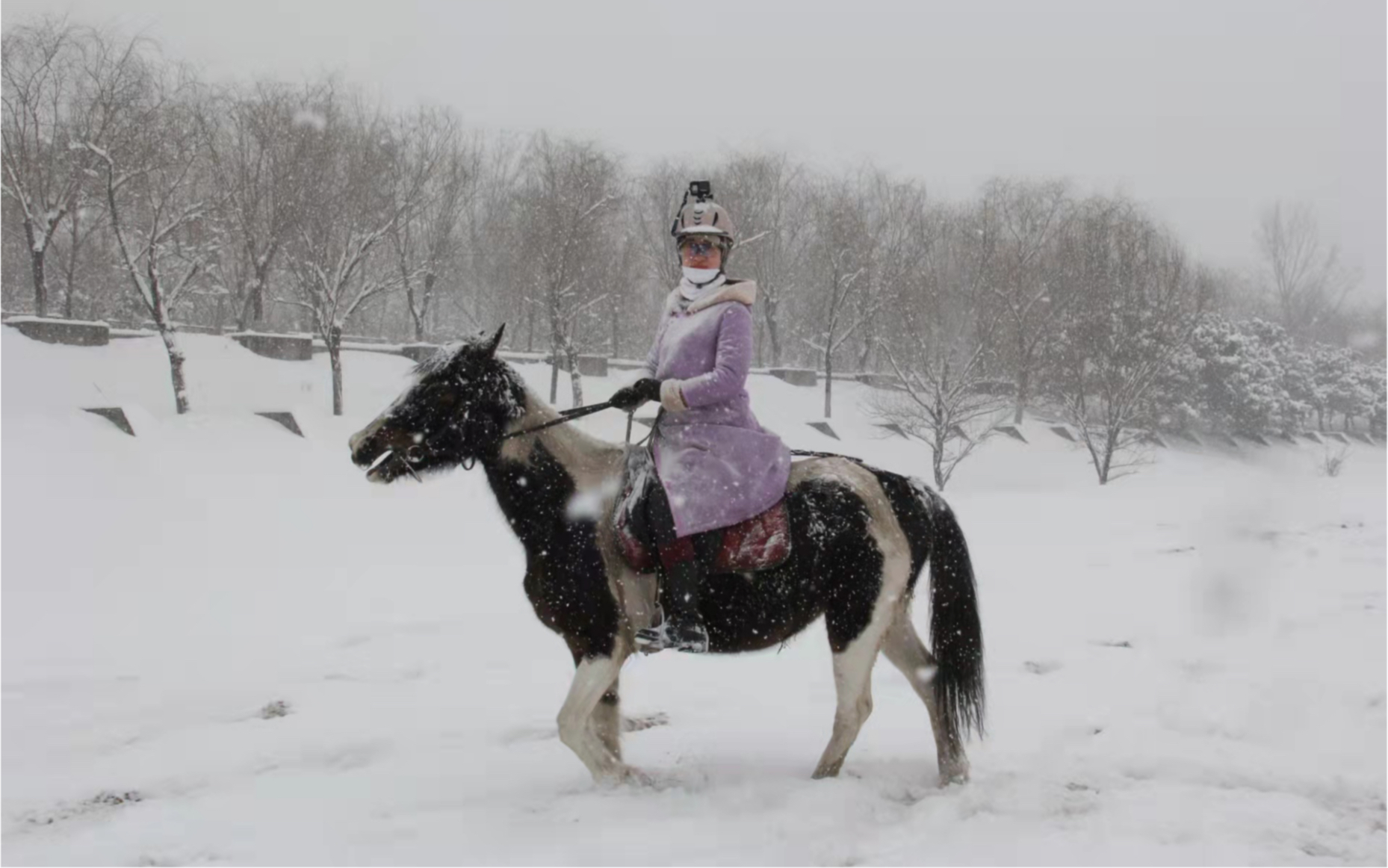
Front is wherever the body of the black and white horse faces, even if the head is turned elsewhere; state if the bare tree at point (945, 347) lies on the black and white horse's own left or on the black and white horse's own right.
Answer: on the black and white horse's own right

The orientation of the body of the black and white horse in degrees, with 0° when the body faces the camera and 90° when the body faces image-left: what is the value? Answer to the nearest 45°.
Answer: approximately 90°

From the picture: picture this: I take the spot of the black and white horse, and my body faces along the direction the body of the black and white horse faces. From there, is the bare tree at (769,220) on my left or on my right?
on my right

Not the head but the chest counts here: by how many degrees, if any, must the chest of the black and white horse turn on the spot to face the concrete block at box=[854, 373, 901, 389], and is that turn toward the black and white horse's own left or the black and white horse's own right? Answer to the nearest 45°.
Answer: approximately 90° to the black and white horse's own right

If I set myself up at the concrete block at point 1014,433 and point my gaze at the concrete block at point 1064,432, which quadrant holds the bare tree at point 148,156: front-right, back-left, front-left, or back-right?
back-left

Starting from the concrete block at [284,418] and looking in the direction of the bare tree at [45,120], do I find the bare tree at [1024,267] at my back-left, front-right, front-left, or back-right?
back-right

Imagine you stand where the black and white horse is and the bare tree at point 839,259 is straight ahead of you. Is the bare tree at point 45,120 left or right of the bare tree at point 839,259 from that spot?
left

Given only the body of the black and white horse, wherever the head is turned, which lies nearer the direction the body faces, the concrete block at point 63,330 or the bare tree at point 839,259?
the concrete block
